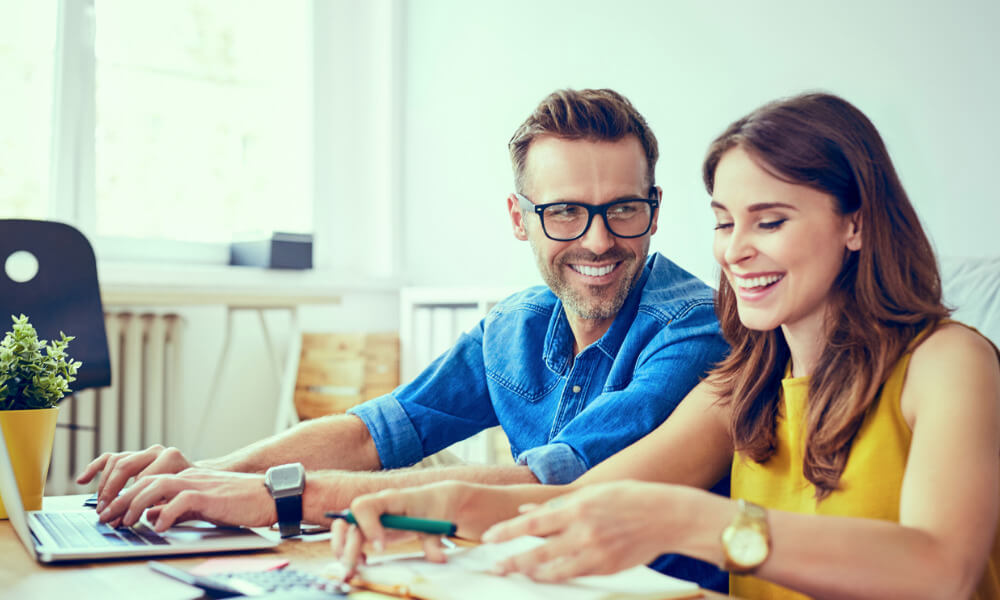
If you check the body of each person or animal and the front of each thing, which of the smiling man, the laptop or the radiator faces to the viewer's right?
the laptop

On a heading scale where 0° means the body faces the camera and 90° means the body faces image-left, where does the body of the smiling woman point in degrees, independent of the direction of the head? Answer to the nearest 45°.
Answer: approximately 45°

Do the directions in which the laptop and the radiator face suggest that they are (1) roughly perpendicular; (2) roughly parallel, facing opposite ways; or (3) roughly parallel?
roughly perpendicular

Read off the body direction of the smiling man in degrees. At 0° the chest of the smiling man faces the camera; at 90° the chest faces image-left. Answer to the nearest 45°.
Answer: approximately 45°

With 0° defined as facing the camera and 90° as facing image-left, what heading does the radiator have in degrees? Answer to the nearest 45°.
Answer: approximately 0°

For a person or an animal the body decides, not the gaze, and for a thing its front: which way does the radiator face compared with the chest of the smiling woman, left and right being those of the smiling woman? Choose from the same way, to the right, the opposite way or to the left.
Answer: to the left

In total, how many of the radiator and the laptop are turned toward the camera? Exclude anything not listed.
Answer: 1

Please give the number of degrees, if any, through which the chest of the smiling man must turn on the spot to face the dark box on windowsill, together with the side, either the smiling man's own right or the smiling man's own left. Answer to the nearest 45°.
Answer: approximately 135° to the smiling man's own right

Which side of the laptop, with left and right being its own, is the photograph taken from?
right

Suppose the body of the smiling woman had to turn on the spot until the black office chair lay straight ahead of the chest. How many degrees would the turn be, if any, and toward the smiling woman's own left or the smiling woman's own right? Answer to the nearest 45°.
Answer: approximately 90° to the smiling woman's own right
